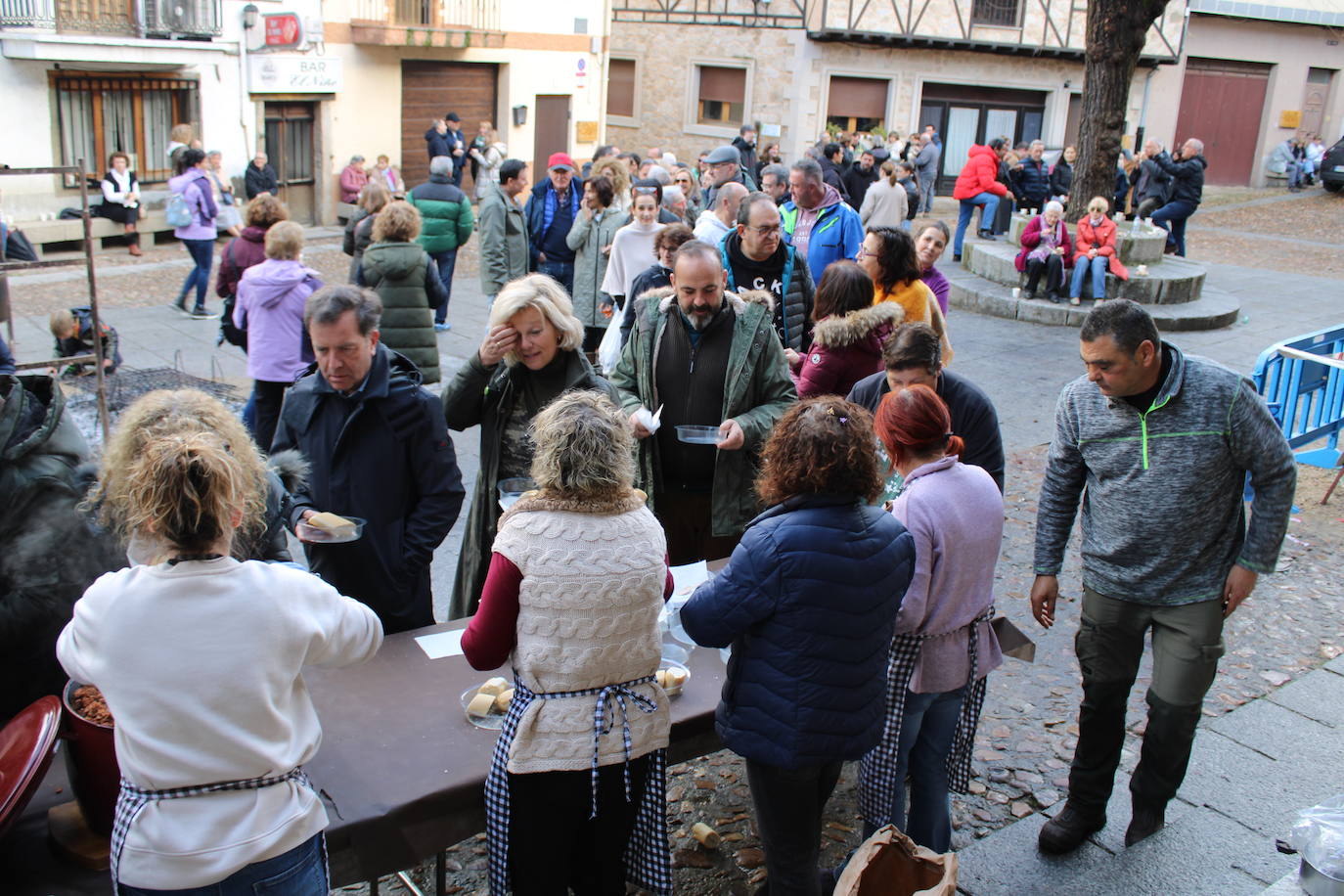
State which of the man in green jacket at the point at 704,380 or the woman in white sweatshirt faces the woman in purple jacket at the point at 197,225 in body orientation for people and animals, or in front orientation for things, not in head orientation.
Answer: the woman in white sweatshirt

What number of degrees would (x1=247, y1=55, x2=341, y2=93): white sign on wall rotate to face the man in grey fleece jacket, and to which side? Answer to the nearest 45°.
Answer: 0° — it already faces them

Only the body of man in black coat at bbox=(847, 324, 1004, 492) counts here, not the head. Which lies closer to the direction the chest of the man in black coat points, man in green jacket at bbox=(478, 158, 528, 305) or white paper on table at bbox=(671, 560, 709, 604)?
the white paper on table

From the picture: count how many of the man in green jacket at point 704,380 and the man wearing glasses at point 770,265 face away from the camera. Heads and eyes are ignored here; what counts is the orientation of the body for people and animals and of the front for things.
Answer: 0

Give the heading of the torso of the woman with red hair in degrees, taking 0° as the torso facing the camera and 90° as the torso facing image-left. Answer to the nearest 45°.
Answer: approximately 135°

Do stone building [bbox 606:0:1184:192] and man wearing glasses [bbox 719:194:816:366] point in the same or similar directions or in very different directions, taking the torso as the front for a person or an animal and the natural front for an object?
same or similar directions

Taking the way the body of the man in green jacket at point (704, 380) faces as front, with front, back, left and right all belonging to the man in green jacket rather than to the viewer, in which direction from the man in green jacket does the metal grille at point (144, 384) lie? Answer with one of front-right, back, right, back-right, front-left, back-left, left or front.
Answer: back-right

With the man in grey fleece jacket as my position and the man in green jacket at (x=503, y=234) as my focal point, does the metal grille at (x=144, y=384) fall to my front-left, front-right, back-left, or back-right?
front-left

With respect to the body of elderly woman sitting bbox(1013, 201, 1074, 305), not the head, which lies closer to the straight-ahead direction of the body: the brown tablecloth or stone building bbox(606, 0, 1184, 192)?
the brown tablecloth

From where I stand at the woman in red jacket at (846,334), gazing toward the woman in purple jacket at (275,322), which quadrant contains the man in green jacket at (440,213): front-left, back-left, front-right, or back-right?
front-right

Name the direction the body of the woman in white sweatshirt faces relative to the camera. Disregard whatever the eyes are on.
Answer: away from the camera

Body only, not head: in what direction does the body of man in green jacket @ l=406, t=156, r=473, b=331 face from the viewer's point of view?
away from the camera

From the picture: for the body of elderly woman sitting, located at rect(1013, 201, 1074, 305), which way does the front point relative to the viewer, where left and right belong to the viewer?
facing the viewer

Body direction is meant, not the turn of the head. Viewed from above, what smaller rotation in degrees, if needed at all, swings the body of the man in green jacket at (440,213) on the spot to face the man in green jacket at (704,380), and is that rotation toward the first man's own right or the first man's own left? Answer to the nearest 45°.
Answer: approximately 180°

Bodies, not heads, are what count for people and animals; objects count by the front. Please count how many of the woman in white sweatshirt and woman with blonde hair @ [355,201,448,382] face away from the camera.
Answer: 2

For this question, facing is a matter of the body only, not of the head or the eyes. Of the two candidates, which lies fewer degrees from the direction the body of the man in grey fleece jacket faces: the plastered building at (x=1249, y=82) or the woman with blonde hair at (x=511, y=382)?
the woman with blonde hair

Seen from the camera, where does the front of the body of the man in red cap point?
toward the camera

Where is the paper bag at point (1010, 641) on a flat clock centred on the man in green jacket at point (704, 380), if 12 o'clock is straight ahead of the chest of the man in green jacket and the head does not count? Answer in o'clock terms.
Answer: The paper bag is roughly at 10 o'clock from the man in green jacket.

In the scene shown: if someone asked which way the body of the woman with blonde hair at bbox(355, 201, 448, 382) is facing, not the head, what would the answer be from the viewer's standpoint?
away from the camera

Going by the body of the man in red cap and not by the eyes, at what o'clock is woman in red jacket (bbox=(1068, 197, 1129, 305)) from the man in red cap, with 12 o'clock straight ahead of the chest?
The woman in red jacket is roughly at 8 o'clock from the man in red cap.

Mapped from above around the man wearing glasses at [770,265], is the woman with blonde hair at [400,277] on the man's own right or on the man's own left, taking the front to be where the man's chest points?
on the man's own right
